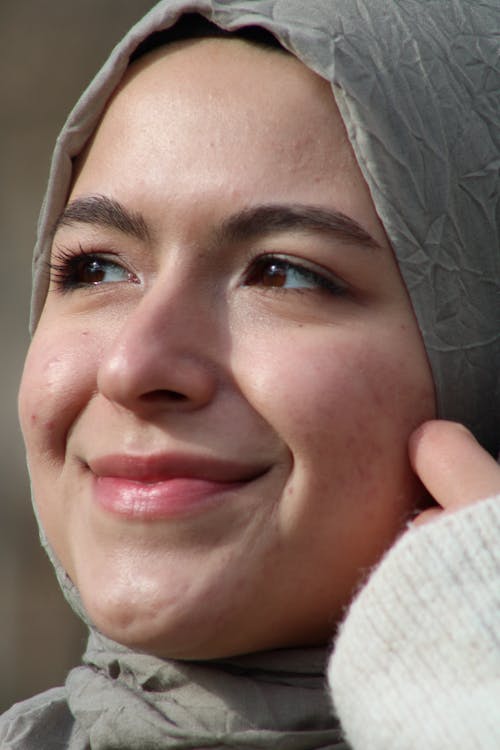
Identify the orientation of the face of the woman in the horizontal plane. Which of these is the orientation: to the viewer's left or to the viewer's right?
to the viewer's left
